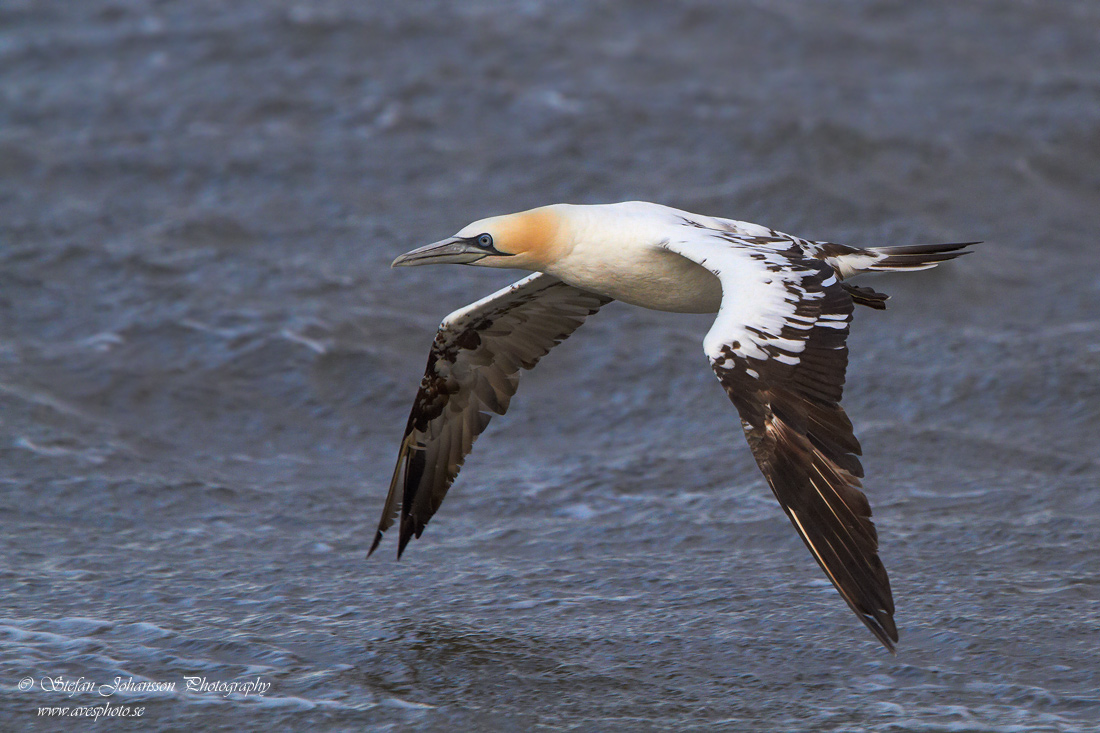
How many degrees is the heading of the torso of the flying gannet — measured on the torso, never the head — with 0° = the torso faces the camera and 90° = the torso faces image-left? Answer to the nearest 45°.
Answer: approximately 45°
